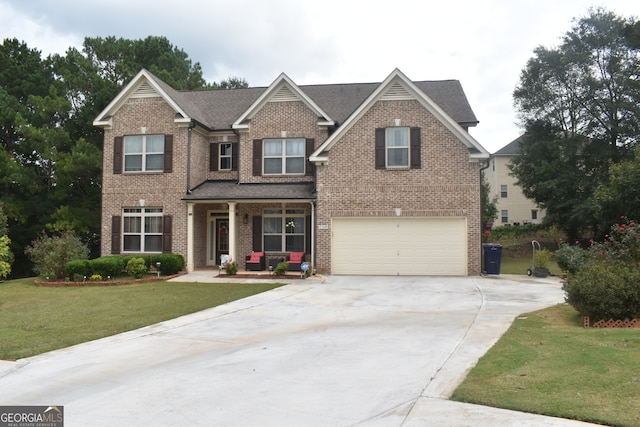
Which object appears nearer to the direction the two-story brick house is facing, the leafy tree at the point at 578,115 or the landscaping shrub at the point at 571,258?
the landscaping shrub

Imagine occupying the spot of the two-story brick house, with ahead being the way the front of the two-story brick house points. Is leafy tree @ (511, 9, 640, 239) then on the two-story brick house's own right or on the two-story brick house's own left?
on the two-story brick house's own left

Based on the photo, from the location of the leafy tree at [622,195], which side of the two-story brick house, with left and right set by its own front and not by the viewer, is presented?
left

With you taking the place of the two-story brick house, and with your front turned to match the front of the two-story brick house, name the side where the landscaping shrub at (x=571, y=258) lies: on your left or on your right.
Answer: on your left

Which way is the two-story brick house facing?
toward the camera

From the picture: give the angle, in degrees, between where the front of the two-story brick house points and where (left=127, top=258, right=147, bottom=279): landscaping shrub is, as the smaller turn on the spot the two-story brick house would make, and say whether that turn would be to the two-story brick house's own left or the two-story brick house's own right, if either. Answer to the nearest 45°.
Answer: approximately 90° to the two-story brick house's own right

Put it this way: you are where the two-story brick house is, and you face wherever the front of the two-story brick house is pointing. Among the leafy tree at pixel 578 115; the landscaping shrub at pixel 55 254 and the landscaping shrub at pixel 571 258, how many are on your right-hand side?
1

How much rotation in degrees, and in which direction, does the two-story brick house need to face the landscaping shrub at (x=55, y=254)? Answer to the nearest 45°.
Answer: approximately 90° to its right

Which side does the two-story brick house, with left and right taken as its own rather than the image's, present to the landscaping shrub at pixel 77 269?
right

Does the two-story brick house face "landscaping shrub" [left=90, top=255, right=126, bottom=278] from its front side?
no

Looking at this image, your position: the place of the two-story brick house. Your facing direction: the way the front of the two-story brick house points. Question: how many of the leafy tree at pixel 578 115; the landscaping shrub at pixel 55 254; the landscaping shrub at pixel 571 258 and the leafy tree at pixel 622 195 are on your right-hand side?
1

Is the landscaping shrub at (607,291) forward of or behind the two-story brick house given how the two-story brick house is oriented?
forward

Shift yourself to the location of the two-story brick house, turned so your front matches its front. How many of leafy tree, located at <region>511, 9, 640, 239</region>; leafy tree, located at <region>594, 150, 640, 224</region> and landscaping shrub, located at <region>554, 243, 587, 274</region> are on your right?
0
